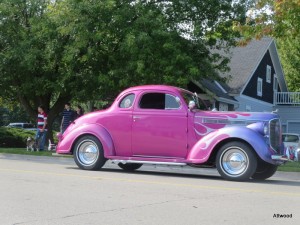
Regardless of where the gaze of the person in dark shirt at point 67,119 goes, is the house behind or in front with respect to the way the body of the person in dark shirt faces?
behind

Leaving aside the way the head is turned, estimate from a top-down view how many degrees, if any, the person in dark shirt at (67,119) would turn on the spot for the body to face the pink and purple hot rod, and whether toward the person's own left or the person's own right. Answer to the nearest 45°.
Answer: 0° — they already face it

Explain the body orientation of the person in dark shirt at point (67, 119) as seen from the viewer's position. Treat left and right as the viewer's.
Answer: facing the viewer

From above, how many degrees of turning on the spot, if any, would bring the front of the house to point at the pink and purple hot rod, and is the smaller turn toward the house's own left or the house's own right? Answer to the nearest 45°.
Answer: approximately 45° to the house's own right

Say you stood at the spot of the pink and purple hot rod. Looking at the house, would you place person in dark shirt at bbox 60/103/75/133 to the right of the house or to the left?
left

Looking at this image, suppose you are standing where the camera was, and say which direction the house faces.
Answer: facing the viewer and to the right of the viewer

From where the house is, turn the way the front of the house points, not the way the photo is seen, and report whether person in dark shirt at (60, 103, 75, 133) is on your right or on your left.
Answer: on your right
